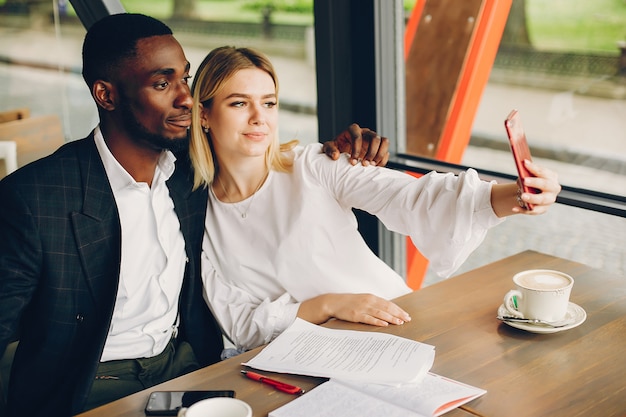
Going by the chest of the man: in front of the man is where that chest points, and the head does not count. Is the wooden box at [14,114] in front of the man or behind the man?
behind

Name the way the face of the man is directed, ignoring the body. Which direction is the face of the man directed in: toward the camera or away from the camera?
toward the camera

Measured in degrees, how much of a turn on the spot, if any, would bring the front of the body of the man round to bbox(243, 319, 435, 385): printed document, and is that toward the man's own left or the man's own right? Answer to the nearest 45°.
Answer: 0° — they already face it

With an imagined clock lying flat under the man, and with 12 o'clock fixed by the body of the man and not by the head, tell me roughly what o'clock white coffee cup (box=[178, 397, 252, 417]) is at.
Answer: The white coffee cup is roughly at 1 o'clock from the man.

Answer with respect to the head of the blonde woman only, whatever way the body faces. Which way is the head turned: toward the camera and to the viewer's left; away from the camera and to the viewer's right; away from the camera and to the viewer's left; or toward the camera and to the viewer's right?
toward the camera and to the viewer's right

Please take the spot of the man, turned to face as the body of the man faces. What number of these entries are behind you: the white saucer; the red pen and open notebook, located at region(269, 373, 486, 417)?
0

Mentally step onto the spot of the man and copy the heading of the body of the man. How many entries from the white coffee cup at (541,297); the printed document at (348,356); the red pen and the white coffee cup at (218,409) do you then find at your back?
0

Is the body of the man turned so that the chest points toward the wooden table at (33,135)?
no

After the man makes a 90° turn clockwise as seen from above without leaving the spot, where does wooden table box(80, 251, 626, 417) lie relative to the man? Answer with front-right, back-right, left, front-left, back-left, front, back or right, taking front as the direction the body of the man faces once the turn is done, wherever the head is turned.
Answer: left

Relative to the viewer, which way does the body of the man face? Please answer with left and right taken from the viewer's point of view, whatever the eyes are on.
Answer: facing the viewer and to the right of the viewer
